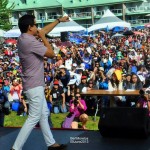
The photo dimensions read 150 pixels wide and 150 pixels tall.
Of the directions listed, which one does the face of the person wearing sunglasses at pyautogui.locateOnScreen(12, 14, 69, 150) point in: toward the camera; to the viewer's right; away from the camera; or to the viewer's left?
to the viewer's right

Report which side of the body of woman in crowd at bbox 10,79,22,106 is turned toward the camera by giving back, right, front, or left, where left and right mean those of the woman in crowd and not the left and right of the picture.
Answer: front

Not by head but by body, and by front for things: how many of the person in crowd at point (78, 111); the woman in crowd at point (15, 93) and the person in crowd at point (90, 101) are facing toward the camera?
3

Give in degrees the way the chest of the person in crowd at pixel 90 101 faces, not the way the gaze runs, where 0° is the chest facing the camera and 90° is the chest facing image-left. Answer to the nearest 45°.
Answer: approximately 0°

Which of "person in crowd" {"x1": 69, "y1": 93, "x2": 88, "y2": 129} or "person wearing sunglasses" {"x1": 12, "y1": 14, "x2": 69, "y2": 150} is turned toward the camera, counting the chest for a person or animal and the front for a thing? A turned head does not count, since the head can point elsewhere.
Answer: the person in crowd

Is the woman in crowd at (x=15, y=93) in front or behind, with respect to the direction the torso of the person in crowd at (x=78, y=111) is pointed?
behind

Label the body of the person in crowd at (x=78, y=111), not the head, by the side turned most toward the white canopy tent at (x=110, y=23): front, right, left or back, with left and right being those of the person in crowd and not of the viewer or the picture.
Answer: back

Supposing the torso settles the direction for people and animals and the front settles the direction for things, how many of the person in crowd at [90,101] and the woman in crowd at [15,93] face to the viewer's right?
0

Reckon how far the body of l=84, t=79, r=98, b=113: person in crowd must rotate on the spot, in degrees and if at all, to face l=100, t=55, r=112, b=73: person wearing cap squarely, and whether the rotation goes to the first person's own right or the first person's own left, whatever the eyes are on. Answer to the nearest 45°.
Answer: approximately 180°

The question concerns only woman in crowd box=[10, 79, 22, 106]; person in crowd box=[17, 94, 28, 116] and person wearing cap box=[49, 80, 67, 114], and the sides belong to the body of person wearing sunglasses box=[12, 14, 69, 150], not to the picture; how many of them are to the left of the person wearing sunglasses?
3

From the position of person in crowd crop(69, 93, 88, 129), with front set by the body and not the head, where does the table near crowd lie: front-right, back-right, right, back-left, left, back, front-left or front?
back-left

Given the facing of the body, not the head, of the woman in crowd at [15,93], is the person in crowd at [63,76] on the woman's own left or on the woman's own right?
on the woman's own left

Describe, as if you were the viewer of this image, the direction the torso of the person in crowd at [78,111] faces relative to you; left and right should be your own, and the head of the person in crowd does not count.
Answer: facing the viewer

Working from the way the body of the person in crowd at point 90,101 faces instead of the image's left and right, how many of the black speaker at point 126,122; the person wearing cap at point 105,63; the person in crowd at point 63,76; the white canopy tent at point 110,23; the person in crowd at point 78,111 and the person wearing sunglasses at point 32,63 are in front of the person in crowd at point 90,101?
3

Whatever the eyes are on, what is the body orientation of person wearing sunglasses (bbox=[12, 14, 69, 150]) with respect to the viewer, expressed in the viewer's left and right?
facing to the right of the viewer

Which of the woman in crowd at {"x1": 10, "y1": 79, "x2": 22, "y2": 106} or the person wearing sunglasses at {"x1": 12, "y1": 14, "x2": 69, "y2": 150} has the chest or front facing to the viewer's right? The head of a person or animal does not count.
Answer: the person wearing sunglasses

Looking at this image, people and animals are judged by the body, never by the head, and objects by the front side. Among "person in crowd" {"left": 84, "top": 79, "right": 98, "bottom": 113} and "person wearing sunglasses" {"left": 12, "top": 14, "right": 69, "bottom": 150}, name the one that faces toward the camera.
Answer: the person in crowd
